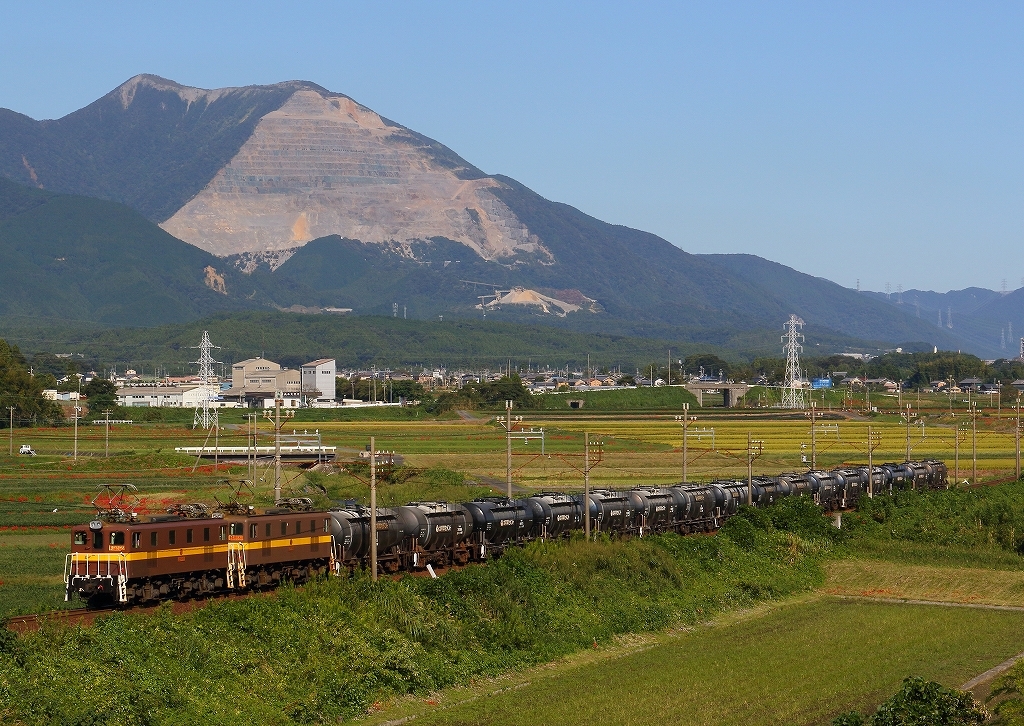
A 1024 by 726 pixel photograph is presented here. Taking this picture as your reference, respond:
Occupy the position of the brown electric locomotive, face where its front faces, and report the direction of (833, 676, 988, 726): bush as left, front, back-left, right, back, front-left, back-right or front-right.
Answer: left

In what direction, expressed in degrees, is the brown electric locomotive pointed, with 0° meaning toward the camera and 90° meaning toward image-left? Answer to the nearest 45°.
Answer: approximately 45°
